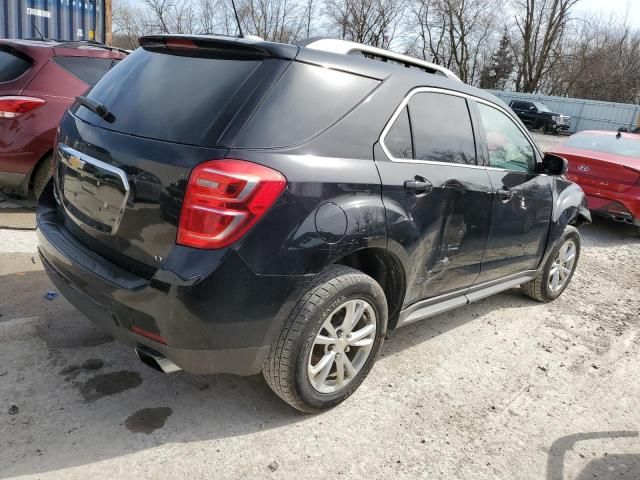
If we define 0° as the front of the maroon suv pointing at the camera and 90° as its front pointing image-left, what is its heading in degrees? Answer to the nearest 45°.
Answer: approximately 225°

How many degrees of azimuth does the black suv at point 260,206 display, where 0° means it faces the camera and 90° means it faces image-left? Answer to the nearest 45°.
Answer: approximately 225°

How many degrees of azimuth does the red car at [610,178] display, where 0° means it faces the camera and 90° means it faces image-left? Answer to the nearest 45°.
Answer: approximately 225°

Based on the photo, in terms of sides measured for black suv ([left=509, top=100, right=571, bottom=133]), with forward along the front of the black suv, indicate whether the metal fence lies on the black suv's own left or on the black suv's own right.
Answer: on the black suv's own left

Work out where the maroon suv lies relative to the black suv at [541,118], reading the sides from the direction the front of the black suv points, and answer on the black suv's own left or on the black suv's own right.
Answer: on the black suv's own right

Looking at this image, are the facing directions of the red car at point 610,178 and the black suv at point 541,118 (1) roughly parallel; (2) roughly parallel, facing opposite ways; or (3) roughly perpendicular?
roughly perpendicular

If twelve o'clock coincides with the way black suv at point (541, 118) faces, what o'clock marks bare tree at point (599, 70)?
The bare tree is roughly at 8 o'clock from the black suv.

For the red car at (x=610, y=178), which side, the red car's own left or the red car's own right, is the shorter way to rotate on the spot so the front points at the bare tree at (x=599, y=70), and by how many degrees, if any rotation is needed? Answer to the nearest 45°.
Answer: approximately 45° to the red car's own left

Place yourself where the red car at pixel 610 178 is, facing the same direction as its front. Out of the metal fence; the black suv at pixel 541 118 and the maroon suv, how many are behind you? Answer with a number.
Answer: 1

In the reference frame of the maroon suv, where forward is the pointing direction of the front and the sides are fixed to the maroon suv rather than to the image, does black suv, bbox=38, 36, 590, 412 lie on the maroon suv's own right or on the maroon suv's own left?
on the maroon suv's own right

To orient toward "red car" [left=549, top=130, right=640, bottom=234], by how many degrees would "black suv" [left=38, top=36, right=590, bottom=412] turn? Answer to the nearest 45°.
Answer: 0° — it already faces it
